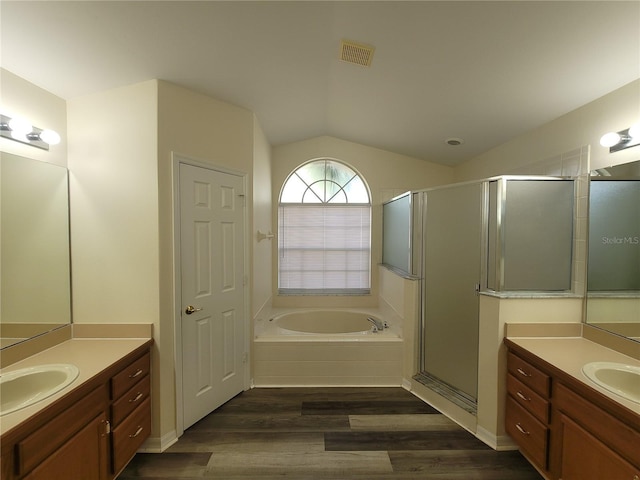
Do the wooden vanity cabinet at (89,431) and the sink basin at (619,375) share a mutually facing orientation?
yes

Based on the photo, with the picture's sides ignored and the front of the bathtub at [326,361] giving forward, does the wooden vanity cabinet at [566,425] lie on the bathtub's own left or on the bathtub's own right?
on the bathtub's own left

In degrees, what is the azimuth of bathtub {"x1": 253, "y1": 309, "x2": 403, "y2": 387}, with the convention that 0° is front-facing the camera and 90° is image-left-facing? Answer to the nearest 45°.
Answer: approximately 0°

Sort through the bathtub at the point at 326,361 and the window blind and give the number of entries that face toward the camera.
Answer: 2

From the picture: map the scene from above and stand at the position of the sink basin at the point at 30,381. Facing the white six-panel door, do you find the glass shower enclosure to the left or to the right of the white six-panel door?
right

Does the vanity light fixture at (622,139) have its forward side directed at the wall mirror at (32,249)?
yes

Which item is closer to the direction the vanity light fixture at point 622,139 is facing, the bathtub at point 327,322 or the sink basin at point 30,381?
the sink basin

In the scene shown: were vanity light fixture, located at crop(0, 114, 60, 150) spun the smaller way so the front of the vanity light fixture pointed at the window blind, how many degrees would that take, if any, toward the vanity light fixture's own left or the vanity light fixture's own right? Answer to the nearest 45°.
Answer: approximately 45° to the vanity light fixture's own left

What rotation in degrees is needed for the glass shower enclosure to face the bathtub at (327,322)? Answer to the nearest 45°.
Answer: approximately 45° to its right

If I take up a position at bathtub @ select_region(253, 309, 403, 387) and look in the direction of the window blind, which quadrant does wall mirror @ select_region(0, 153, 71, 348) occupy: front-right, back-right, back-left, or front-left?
back-left

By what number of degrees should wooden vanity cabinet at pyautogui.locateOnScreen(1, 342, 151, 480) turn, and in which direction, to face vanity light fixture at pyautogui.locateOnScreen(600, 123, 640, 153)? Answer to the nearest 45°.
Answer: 0° — it already faces it

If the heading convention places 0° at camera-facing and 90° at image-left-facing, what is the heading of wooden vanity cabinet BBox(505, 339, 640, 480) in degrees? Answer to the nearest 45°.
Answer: approximately 45°

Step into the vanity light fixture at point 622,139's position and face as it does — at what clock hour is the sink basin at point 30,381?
The sink basin is roughly at 12 o'clock from the vanity light fixture.
